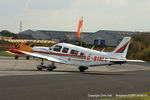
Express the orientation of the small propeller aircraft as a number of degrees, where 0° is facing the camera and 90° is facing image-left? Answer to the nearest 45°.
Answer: approximately 135°
